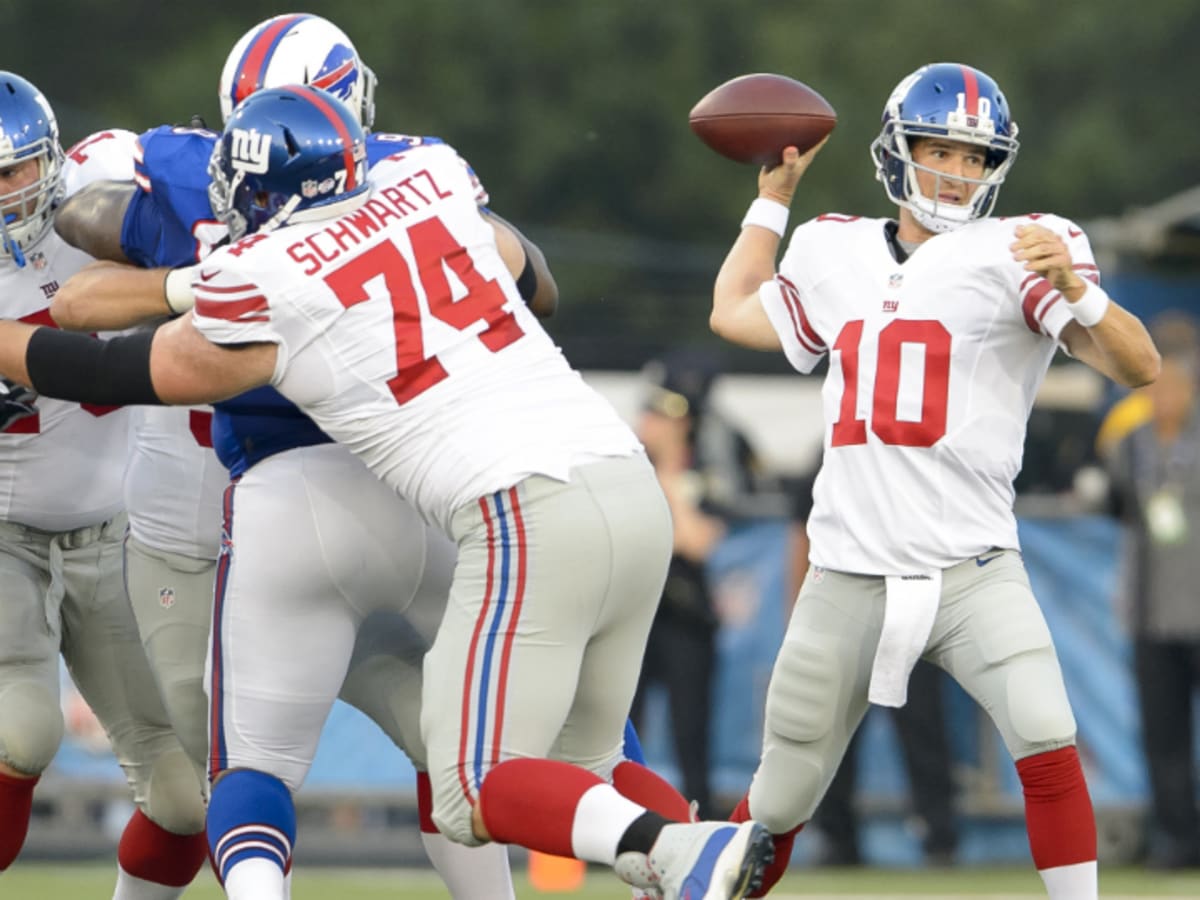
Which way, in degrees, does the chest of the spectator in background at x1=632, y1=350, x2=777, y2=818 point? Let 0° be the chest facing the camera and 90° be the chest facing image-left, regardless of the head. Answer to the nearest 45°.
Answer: approximately 45°

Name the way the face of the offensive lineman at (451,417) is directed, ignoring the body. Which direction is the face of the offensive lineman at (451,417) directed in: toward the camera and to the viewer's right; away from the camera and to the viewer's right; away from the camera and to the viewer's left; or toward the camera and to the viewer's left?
away from the camera and to the viewer's left

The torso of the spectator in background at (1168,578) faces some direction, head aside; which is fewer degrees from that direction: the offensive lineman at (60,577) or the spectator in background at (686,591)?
the offensive lineman

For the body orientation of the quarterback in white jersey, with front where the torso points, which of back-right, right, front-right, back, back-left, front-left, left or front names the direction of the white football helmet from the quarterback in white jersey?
right

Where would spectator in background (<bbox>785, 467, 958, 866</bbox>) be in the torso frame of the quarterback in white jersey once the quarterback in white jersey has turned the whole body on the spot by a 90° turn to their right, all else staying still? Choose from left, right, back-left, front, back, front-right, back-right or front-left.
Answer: right

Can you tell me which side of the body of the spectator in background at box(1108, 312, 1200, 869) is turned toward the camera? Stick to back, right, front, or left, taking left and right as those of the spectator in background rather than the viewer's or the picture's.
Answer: front

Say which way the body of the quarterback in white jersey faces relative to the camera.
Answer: toward the camera

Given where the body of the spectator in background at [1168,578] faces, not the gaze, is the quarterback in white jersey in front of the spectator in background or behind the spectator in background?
in front

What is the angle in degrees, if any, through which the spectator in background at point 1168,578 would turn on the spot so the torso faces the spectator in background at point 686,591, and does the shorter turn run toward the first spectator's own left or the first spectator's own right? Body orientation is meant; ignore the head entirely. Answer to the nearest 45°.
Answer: approximately 90° to the first spectator's own right

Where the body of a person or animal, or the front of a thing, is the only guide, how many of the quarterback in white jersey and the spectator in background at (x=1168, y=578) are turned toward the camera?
2

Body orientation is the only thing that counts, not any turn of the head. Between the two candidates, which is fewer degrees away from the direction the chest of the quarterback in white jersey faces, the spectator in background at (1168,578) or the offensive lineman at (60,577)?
the offensive lineman

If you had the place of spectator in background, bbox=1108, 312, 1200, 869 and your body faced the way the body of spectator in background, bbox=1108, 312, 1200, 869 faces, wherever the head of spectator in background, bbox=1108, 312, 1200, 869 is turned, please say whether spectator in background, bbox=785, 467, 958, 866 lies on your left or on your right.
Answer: on your right
